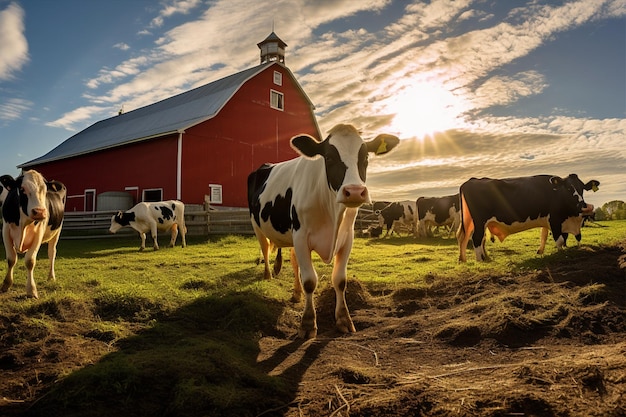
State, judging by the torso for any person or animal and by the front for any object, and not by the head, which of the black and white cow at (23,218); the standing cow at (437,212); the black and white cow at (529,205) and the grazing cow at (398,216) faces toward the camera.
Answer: the black and white cow at (23,218)

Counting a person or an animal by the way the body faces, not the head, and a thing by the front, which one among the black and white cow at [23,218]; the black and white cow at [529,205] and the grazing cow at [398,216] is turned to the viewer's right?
the black and white cow at [529,205]

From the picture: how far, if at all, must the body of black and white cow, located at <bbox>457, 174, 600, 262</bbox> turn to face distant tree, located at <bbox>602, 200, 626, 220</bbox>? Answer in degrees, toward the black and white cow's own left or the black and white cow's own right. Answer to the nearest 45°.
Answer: approximately 90° to the black and white cow's own left

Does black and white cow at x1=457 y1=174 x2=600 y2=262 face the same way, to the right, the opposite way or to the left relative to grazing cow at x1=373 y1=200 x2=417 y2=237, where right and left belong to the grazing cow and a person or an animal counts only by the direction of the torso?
the opposite way

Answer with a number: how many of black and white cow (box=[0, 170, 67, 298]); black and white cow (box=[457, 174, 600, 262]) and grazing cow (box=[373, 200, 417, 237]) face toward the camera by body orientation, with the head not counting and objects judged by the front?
1

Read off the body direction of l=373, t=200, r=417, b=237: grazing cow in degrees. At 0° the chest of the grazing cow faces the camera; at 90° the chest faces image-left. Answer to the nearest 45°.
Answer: approximately 90°
